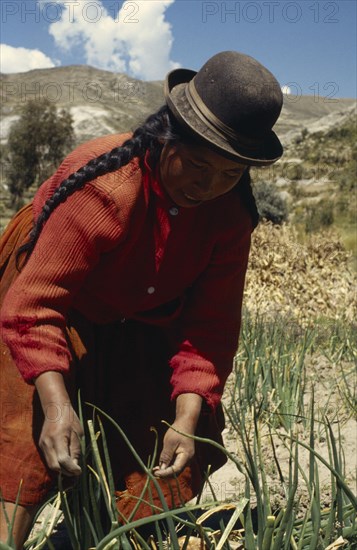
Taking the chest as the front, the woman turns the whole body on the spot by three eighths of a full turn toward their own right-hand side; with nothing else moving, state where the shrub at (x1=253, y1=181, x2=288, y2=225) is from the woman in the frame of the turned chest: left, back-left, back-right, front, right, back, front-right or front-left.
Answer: right

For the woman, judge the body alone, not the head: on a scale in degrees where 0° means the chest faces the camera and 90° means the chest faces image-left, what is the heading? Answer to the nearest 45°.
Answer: approximately 315°
